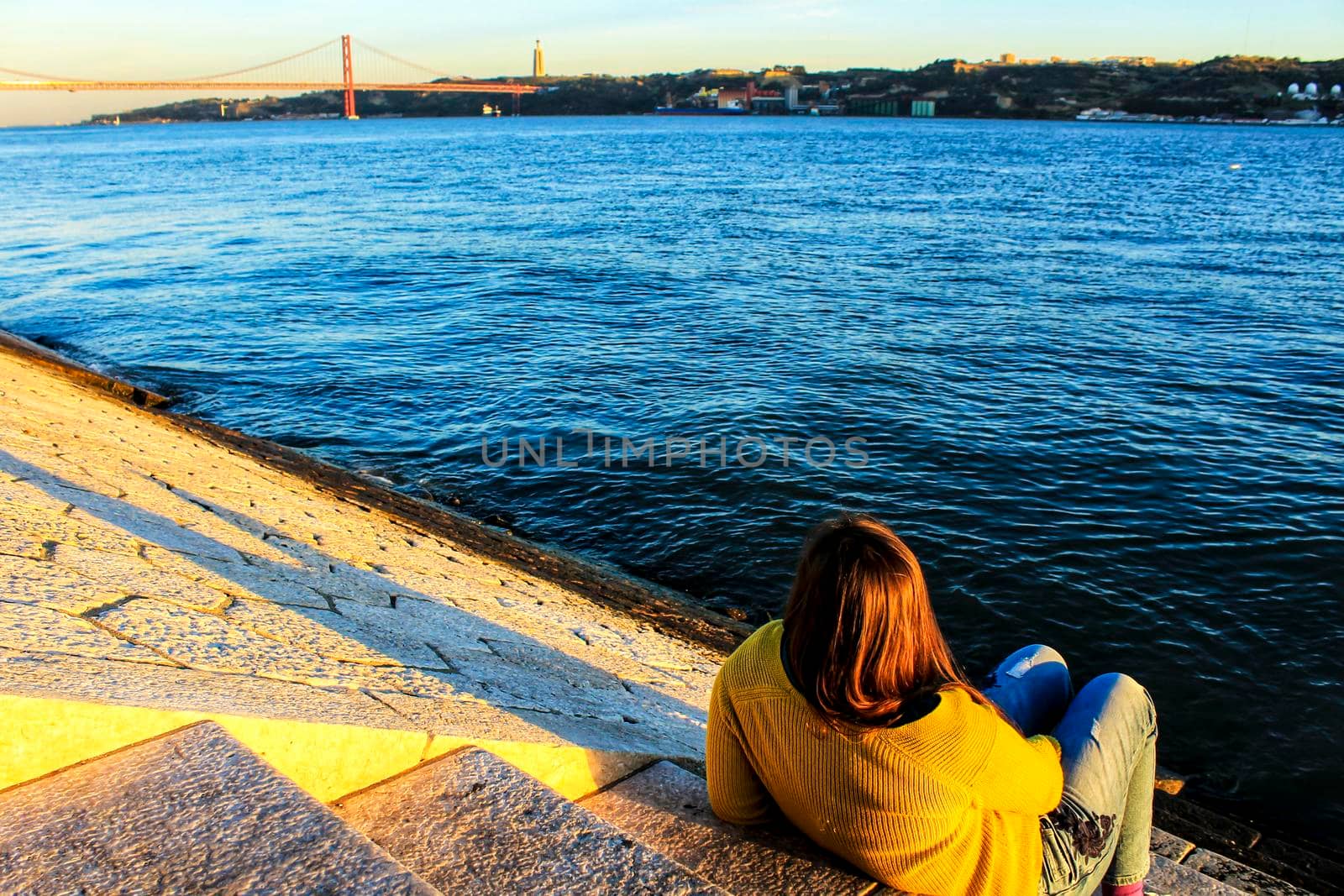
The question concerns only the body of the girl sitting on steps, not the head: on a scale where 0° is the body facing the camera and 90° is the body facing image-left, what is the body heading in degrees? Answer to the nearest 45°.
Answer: approximately 225°

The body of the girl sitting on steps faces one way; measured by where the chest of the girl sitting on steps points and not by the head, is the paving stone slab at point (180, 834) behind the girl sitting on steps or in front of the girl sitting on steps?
behind

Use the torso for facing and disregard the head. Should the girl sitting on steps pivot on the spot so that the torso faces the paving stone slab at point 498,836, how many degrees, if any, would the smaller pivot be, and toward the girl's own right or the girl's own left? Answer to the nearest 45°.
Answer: approximately 135° to the girl's own left

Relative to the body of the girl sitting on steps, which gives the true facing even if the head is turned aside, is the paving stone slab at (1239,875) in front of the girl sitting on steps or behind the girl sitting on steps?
in front
